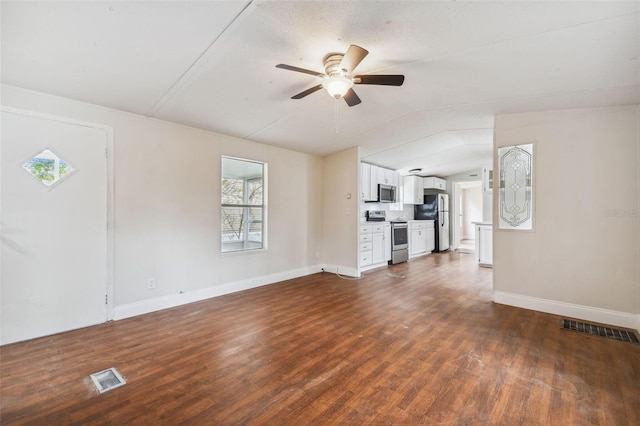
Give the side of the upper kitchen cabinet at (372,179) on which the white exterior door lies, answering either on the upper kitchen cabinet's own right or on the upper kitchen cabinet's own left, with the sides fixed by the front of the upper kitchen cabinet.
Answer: on the upper kitchen cabinet's own right

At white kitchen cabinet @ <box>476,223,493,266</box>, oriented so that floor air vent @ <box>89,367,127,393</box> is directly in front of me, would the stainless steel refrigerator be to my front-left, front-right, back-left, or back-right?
back-right

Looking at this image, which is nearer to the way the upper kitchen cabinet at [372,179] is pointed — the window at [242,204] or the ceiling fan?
the ceiling fan

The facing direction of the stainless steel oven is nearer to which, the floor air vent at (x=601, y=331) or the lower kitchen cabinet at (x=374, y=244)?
the floor air vent

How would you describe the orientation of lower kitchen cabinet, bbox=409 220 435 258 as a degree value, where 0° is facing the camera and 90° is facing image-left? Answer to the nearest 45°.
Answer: approximately 315°
